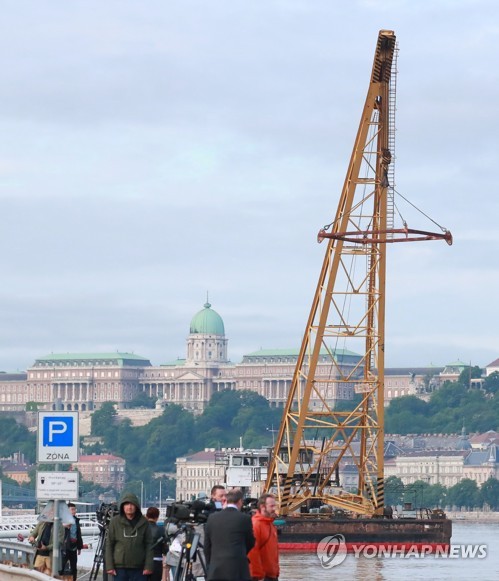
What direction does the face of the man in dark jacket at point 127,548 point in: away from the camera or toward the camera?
toward the camera

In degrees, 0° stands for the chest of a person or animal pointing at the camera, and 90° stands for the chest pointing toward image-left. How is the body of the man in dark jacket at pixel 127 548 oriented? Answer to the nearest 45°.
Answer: approximately 0°

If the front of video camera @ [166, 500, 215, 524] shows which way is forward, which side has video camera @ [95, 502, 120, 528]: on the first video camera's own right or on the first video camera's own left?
on the first video camera's own left

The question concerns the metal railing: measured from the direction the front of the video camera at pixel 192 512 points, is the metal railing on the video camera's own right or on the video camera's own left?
on the video camera's own left

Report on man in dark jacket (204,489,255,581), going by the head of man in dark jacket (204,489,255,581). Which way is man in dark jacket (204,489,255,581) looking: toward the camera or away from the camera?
away from the camera

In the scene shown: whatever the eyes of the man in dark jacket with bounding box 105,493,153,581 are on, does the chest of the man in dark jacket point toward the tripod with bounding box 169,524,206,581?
no

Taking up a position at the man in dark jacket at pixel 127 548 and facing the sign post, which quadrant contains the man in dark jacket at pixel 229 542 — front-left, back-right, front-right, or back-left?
back-right

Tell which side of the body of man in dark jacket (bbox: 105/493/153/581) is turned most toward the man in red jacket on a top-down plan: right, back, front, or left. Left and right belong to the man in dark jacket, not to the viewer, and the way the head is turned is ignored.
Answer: left
